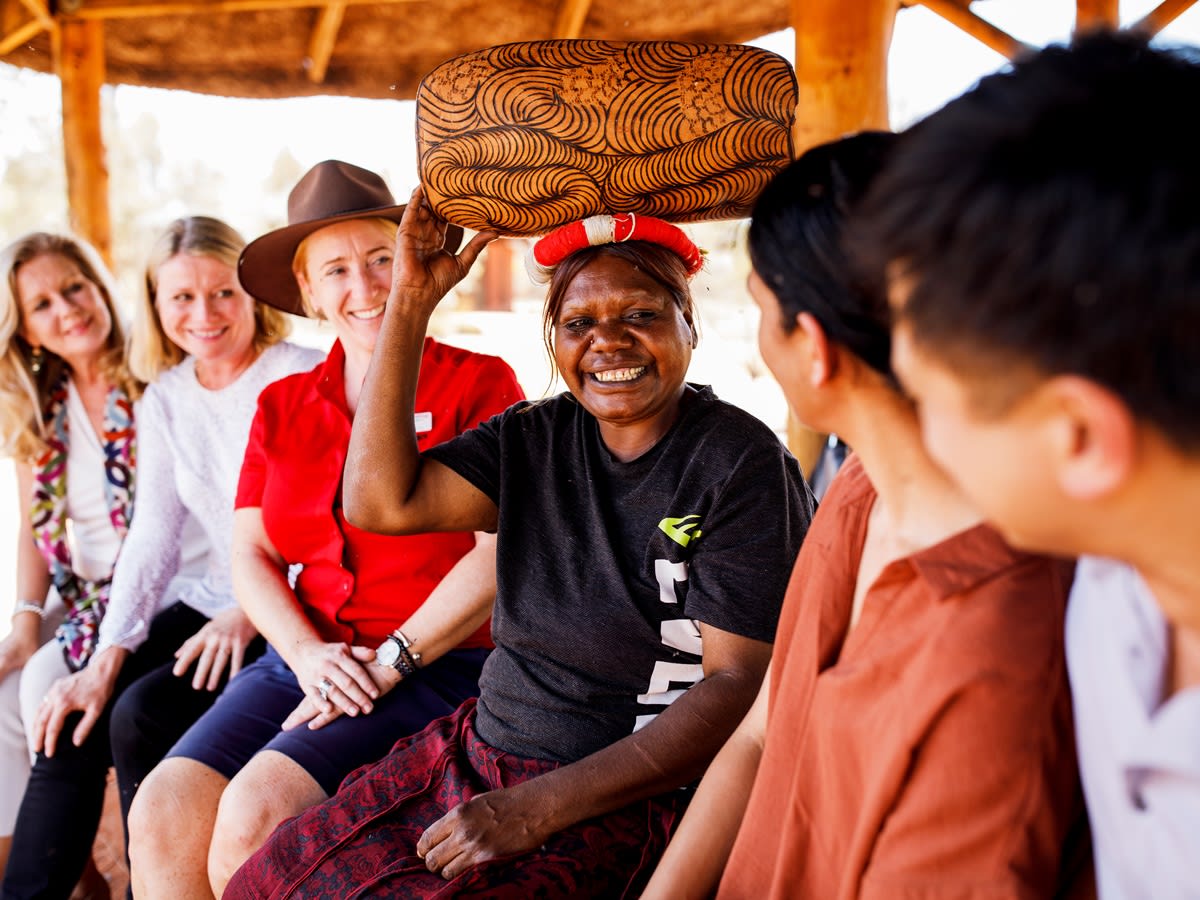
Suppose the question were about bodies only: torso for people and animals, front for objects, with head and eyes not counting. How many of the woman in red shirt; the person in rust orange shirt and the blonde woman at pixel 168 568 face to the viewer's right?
0

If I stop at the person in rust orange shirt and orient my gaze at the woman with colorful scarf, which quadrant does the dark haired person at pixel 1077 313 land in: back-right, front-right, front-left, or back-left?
back-left

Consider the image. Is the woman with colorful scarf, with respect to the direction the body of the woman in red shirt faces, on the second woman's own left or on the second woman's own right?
on the second woman's own right

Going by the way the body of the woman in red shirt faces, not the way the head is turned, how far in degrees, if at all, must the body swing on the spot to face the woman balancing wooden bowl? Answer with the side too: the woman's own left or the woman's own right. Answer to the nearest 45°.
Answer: approximately 90° to the woman's own left

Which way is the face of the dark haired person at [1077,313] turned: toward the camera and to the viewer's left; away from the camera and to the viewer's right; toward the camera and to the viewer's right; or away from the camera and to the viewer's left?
away from the camera and to the viewer's left

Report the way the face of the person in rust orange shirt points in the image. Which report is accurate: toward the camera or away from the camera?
away from the camera

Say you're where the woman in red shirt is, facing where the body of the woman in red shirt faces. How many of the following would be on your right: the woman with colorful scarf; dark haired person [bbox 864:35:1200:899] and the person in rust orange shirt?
1

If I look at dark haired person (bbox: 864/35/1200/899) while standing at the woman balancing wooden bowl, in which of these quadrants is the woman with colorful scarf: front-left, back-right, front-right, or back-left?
back-right

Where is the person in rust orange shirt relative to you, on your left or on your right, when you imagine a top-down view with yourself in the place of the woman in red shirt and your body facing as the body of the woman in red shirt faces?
on your left

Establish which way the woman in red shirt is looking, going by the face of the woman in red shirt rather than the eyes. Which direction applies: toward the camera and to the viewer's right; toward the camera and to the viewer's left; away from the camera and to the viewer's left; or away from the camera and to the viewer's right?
toward the camera and to the viewer's right

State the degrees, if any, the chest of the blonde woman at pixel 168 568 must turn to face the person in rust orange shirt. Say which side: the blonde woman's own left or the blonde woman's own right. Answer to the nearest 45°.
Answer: approximately 45° to the blonde woman's own left
